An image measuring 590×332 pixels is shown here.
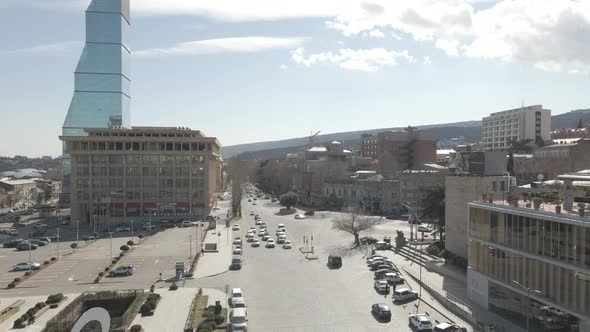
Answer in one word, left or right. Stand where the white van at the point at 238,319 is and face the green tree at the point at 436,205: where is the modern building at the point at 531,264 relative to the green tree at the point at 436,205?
right

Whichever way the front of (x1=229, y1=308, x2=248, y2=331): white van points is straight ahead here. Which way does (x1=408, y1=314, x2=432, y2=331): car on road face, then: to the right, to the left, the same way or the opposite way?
the opposite way

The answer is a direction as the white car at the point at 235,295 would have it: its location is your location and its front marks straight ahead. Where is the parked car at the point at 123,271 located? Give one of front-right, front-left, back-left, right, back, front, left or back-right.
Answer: back-right

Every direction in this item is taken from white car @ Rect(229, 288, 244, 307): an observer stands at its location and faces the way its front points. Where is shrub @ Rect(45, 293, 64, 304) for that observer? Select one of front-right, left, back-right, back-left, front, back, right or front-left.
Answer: right

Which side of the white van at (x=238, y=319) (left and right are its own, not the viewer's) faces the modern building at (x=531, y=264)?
left

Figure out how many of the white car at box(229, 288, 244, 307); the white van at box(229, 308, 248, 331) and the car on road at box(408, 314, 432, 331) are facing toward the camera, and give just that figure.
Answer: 2

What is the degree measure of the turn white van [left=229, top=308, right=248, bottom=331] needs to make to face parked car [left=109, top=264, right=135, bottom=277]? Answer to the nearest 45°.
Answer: approximately 135° to its right

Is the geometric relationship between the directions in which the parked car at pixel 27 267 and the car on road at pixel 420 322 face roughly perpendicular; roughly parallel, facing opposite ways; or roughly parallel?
roughly perpendicular

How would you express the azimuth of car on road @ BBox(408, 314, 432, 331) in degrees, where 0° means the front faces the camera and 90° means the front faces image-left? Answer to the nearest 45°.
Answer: approximately 135°

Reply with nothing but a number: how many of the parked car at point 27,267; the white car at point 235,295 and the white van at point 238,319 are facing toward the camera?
2

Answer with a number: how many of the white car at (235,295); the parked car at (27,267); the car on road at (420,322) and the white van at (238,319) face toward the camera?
2

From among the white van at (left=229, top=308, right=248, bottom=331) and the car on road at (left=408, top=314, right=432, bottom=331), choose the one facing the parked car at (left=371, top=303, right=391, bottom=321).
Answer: the car on road
